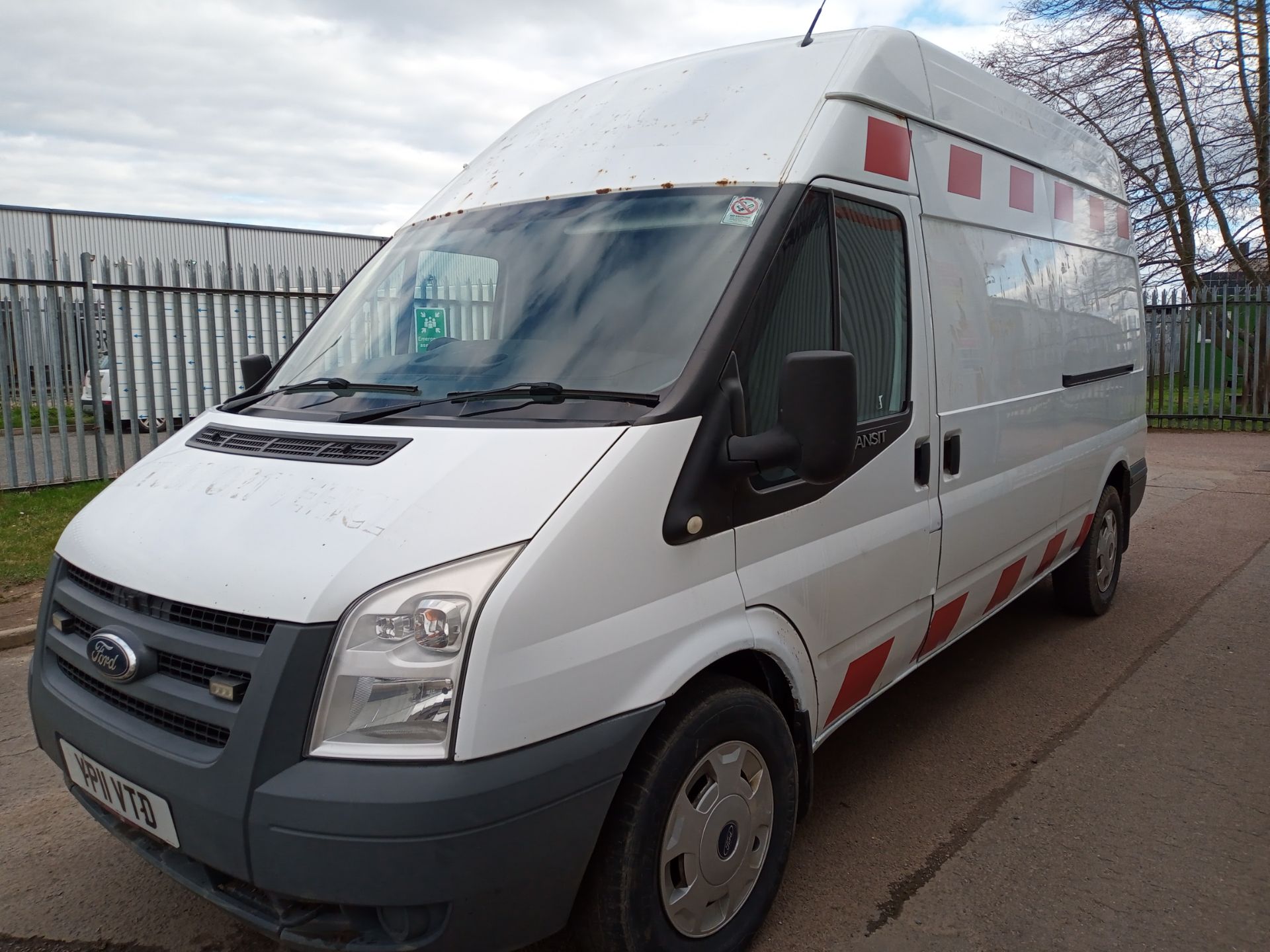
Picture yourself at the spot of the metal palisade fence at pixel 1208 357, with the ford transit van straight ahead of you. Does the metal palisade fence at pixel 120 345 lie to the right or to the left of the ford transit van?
right

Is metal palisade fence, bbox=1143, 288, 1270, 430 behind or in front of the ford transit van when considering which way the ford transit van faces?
behind

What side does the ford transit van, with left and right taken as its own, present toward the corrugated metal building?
right

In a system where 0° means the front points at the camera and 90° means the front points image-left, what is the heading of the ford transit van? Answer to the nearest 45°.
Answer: approximately 45°

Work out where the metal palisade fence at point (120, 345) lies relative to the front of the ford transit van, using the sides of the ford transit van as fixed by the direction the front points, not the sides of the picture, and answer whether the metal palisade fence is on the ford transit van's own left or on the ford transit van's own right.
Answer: on the ford transit van's own right
